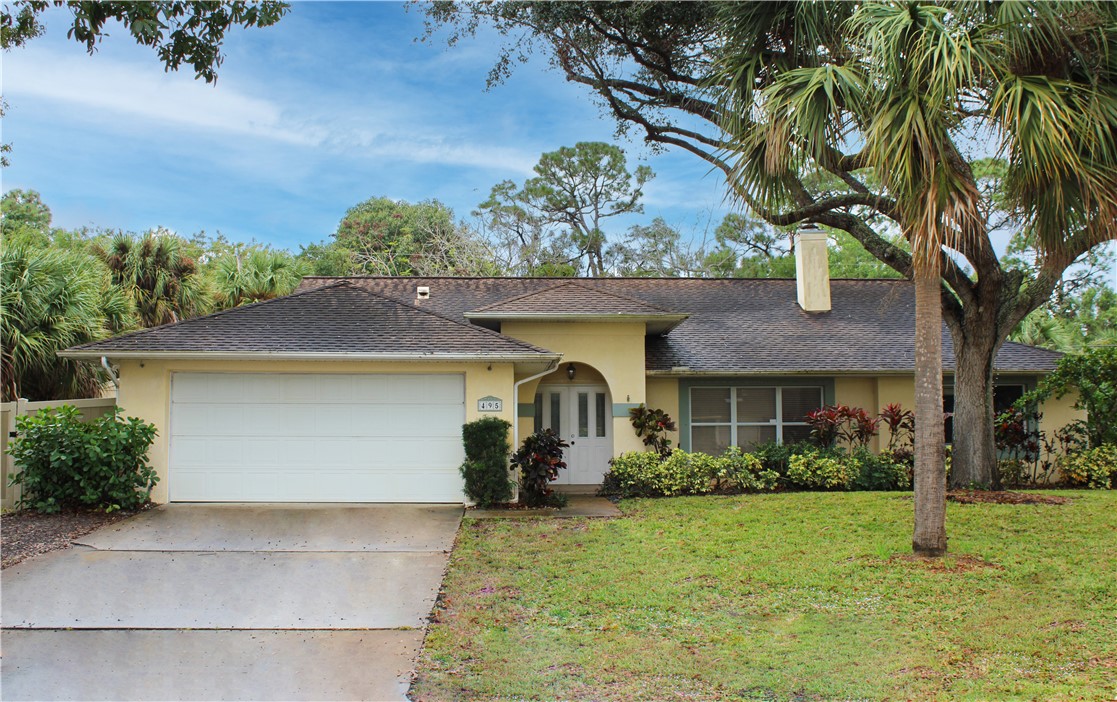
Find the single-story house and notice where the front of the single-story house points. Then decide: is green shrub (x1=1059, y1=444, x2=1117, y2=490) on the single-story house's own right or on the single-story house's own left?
on the single-story house's own left

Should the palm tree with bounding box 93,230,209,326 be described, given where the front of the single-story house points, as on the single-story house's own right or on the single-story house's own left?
on the single-story house's own right

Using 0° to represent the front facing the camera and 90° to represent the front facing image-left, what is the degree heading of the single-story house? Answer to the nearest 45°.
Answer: approximately 0°

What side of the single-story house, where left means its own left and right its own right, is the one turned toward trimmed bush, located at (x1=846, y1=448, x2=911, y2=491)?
left

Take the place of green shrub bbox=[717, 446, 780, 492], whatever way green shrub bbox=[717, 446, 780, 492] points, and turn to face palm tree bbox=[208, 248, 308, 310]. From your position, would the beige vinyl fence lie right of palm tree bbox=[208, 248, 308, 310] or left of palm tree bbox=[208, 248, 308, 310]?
left

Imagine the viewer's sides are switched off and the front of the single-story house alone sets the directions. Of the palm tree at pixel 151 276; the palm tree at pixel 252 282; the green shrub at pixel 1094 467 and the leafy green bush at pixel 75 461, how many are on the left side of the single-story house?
1

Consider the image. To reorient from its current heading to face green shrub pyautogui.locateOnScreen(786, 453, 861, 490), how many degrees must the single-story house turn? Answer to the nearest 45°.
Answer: approximately 90° to its left

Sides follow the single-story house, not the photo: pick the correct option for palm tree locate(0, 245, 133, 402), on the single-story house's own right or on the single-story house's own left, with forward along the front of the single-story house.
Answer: on the single-story house's own right

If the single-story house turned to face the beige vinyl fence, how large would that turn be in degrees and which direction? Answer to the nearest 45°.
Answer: approximately 90° to its right
